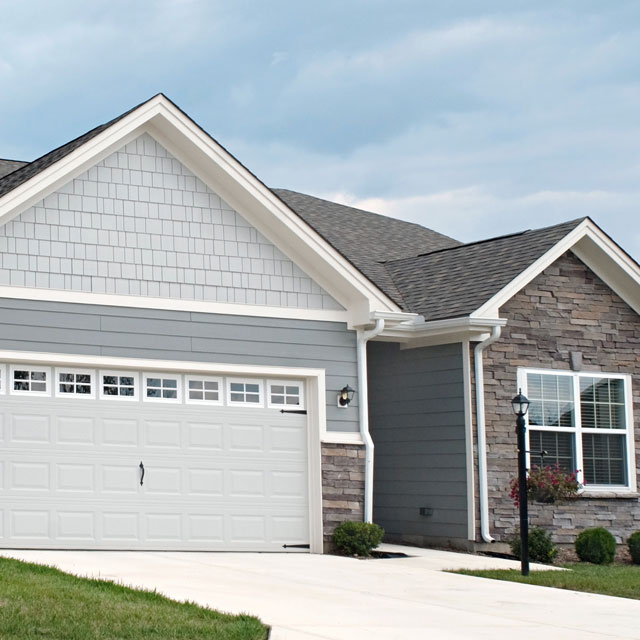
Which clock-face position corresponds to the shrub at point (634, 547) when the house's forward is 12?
The shrub is roughly at 10 o'clock from the house.

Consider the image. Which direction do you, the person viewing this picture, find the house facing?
facing the viewer and to the right of the viewer

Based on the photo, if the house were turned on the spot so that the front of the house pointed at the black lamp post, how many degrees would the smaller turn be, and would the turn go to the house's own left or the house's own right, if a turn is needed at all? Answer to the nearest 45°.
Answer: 0° — it already faces it

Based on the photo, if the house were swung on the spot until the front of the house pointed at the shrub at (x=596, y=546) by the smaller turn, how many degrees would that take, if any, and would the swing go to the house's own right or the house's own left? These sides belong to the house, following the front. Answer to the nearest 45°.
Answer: approximately 45° to the house's own left

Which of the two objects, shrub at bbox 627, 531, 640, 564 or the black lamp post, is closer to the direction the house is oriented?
the black lamp post

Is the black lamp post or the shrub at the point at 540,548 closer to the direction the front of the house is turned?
the black lamp post

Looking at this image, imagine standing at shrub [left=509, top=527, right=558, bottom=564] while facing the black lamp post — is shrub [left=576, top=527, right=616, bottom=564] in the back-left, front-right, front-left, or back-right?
back-left
